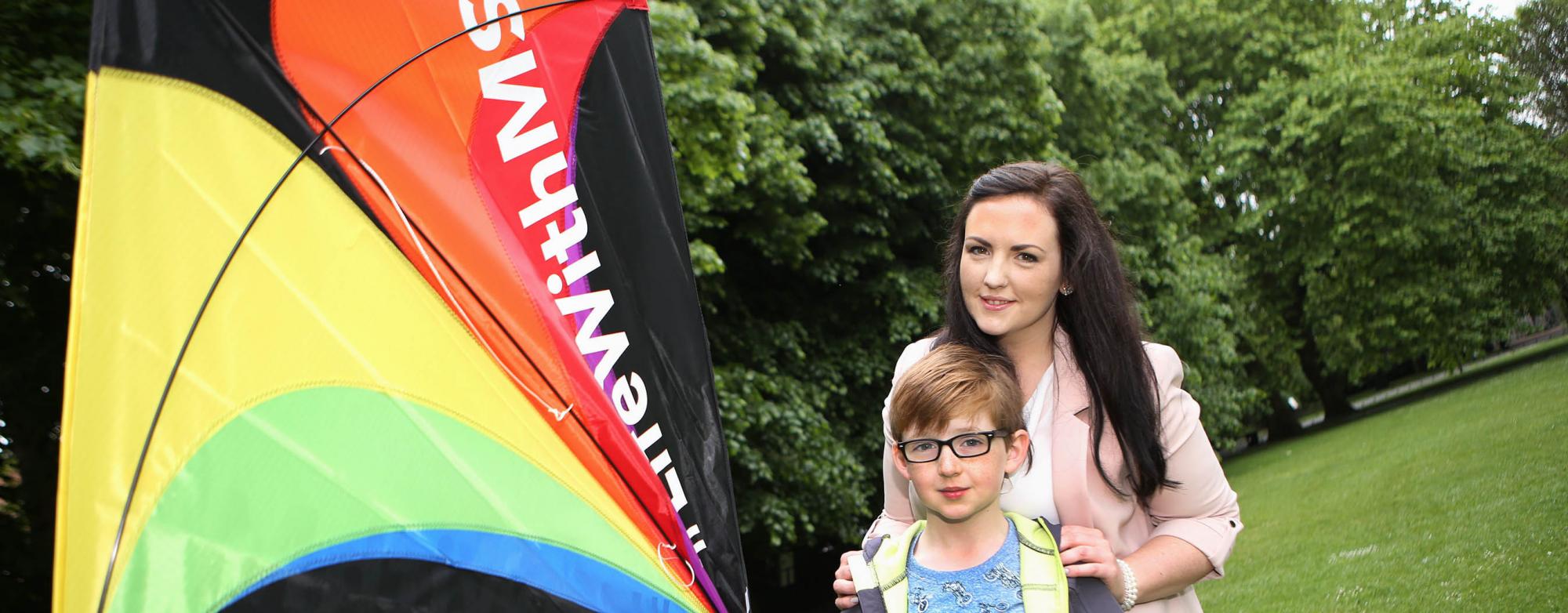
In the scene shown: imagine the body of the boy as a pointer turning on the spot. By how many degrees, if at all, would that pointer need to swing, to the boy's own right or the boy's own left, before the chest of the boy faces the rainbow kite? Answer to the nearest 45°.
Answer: approximately 45° to the boy's own right

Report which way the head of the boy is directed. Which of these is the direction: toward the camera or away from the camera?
toward the camera

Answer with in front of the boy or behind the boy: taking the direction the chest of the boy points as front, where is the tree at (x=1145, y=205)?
behind

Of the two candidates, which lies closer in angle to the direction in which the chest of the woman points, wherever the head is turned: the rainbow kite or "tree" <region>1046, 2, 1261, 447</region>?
the rainbow kite

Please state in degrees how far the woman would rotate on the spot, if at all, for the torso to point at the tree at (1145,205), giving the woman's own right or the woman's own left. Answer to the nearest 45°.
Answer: approximately 135° to the woman's own right

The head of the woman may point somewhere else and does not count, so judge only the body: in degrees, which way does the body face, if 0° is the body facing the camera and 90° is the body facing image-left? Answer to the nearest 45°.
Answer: approximately 45°

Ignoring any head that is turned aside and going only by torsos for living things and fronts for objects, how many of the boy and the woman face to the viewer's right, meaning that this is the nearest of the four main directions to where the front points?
0

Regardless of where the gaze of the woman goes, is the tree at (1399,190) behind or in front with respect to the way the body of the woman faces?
behind

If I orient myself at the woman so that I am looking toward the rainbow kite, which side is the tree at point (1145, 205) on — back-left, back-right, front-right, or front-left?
back-right

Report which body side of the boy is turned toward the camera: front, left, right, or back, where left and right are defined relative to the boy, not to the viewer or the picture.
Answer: front
